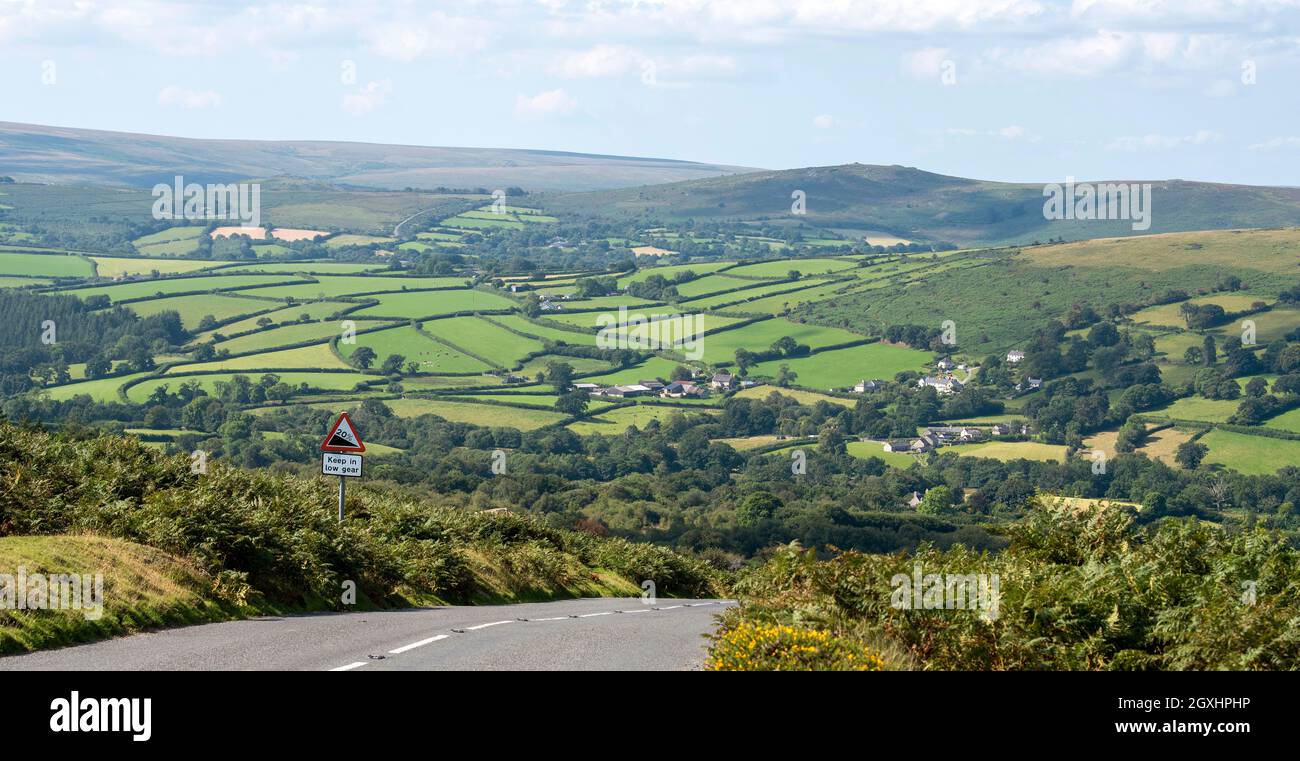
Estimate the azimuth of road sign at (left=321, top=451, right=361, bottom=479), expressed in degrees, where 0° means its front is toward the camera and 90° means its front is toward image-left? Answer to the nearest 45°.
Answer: approximately 0°

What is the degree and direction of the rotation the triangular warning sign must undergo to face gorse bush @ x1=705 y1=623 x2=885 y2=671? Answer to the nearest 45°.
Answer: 0° — it already faces it

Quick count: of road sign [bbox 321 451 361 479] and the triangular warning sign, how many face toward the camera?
2

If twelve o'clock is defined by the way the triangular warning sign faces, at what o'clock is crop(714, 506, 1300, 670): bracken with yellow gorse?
The bracken with yellow gorse is roughly at 11 o'clock from the triangular warning sign.
